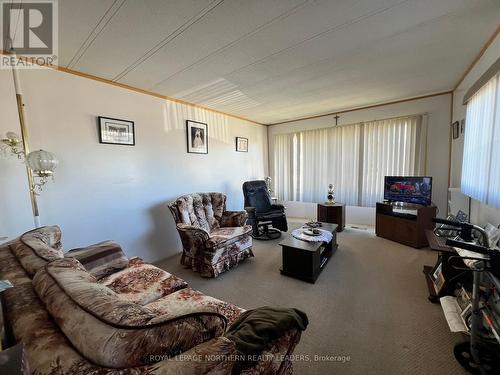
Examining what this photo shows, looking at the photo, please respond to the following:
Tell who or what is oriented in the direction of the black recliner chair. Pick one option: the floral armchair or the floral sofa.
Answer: the floral sofa

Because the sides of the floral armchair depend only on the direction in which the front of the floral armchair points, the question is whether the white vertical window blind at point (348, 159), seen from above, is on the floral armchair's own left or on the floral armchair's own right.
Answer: on the floral armchair's own left

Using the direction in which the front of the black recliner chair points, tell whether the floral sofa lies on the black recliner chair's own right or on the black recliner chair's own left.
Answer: on the black recliner chair's own right

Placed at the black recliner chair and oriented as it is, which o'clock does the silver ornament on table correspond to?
The silver ornament on table is roughly at 10 o'clock from the black recliner chair.

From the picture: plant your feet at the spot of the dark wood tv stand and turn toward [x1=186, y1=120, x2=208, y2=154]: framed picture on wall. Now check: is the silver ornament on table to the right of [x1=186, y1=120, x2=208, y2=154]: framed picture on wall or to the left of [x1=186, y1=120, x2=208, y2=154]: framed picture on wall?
right

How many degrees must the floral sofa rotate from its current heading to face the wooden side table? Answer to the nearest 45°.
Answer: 0° — it already faces it

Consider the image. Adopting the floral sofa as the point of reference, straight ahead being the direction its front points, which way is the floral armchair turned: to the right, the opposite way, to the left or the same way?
to the right

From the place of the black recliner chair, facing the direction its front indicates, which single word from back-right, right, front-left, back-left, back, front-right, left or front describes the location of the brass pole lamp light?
right

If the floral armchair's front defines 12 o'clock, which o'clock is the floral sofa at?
The floral sofa is roughly at 2 o'clock from the floral armchair.

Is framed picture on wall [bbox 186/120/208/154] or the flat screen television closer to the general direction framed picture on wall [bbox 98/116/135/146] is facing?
the flat screen television

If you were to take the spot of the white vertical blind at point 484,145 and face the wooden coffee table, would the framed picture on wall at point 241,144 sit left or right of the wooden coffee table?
right

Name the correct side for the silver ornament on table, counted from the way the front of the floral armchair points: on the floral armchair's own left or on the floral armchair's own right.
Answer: on the floral armchair's own left

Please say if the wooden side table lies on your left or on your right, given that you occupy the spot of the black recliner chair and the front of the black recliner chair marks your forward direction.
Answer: on your left

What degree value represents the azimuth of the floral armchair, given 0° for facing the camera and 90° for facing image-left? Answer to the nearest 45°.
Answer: approximately 315°

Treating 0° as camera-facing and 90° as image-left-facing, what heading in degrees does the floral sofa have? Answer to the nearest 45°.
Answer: approximately 225°

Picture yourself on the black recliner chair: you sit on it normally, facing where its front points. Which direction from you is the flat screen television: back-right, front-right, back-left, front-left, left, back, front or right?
front-left
